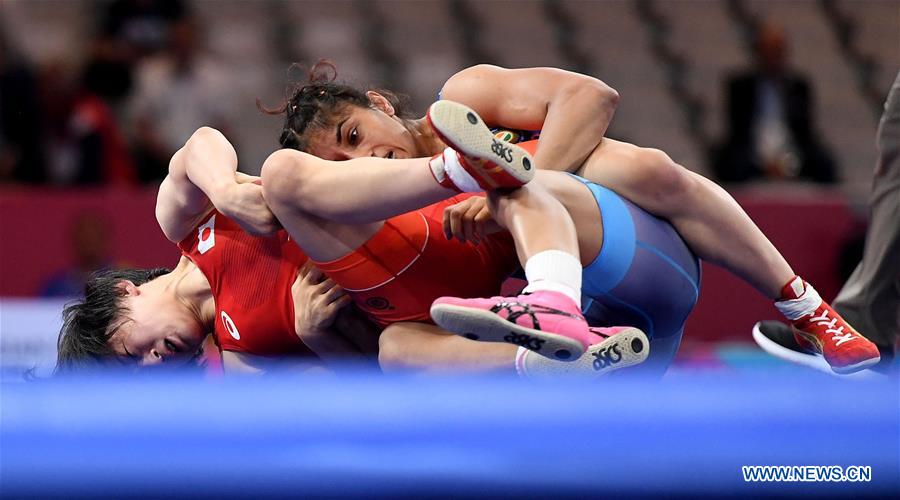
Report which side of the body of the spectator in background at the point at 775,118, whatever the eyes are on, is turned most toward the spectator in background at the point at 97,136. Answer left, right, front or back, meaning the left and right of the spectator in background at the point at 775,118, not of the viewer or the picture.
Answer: right

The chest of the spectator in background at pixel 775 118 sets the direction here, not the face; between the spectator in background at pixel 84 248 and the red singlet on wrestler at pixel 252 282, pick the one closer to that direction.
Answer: the red singlet on wrestler

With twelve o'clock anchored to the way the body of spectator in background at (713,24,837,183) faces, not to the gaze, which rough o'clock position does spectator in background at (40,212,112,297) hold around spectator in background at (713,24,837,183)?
spectator in background at (40,212,112,297) is roughly at 2 o'clock from spectator in background at (713,24,837,183).

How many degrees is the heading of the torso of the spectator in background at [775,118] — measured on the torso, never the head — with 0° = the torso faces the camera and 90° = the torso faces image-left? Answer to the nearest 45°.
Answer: approximately 0°

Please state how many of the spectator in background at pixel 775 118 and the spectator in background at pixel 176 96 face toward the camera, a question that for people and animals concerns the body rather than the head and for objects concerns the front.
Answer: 2

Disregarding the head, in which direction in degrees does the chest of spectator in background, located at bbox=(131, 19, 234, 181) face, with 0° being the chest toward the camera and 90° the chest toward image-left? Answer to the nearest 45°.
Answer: approximately 0°

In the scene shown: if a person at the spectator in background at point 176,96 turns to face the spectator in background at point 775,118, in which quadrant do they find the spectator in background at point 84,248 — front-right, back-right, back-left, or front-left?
back-right

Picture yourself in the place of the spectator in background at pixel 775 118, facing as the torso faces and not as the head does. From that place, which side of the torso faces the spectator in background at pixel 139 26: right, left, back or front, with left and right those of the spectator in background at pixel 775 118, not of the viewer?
right
